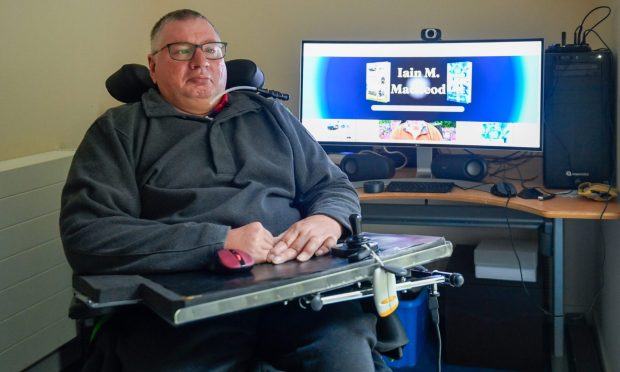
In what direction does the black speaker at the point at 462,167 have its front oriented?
toward the camera

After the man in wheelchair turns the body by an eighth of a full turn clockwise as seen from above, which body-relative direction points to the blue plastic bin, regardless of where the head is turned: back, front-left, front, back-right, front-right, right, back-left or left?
back-left

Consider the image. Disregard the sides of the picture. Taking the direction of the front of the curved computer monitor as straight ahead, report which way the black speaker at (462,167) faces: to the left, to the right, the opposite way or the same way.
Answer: the same way

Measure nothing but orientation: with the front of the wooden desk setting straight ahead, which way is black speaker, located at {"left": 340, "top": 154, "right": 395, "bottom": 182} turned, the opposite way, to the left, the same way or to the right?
the same way

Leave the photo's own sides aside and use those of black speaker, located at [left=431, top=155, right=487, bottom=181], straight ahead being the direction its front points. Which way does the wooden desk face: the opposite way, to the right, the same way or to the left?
the same way

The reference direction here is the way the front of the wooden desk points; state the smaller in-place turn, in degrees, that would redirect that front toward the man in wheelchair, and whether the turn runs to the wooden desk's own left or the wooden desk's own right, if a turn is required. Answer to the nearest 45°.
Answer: approximately 45° to the wooden desk's own right

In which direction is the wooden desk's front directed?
toward the camera

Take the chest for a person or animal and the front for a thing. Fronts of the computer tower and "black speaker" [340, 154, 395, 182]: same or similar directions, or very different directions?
same or similar directions

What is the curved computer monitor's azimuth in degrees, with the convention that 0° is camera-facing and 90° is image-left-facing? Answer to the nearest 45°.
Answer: approximately 0°

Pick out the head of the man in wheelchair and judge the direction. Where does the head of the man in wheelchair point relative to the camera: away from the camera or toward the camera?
toward the camera

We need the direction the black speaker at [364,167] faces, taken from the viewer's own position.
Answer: facing the viewer

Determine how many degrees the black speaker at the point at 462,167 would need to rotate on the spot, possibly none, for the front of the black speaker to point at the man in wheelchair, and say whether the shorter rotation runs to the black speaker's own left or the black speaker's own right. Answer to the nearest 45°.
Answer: approximately 45° to the black speaker's own right

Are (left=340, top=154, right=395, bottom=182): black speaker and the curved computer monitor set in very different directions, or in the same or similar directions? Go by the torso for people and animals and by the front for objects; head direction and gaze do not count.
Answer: same or similar directions

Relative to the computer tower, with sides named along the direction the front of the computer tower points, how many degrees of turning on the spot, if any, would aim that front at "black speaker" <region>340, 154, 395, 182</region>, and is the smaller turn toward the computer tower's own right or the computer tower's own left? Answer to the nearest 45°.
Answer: approximately 90° to the computer tower's own right

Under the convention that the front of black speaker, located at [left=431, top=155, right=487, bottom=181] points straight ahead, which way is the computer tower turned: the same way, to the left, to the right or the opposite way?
the same way
